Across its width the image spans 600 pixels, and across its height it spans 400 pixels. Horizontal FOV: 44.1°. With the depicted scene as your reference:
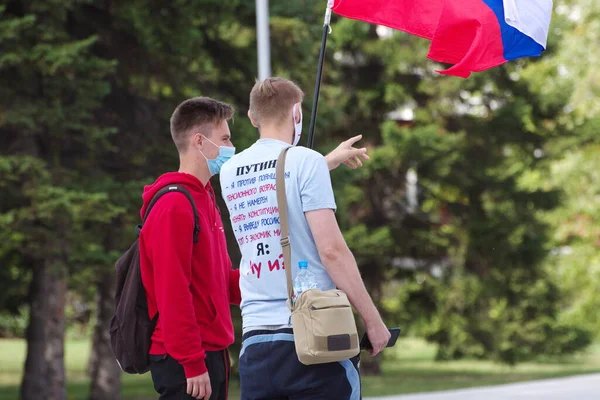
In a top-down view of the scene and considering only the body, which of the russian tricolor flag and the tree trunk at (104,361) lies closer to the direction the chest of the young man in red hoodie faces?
the russian tricolor flag

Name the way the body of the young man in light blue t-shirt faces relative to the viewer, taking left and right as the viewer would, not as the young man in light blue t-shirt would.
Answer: facing away from the viewer and to the right of the viewer

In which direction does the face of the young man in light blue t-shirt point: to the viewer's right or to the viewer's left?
to the viewer's right

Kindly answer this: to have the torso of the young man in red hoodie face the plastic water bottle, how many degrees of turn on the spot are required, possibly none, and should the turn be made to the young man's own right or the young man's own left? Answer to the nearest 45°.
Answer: approximately 45° to the young man's own right

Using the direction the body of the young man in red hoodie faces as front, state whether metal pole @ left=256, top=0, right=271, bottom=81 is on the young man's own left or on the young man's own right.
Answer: on the young man's own left

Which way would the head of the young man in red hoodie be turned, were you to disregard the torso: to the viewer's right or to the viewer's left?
to the viewer's right

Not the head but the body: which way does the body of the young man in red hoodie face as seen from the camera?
to the viewer's right

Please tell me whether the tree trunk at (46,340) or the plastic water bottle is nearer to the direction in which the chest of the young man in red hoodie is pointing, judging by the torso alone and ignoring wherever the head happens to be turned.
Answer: the plastic water bottle

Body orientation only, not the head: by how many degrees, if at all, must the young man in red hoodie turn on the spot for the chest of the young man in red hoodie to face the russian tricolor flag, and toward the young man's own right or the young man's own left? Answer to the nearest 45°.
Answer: approximately 45° to the young man's own left

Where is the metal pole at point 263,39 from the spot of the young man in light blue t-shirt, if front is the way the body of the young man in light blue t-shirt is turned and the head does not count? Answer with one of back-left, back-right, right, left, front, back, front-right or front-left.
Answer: front-left

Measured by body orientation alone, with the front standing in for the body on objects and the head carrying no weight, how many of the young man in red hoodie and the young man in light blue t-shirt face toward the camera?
0
